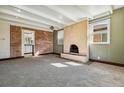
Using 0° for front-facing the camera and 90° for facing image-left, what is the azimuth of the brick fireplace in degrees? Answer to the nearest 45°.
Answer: approximately 45°

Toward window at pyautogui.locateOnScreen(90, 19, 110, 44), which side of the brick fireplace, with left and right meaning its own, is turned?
left

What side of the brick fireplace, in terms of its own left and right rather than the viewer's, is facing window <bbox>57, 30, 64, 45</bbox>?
right
